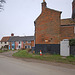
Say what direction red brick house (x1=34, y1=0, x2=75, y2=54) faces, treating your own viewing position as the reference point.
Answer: facing to the left of the viewer

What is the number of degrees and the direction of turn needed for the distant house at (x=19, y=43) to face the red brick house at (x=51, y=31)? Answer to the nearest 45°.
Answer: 0° — it already faces it

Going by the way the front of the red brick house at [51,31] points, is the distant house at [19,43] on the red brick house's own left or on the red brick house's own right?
on the red brick house's own right
